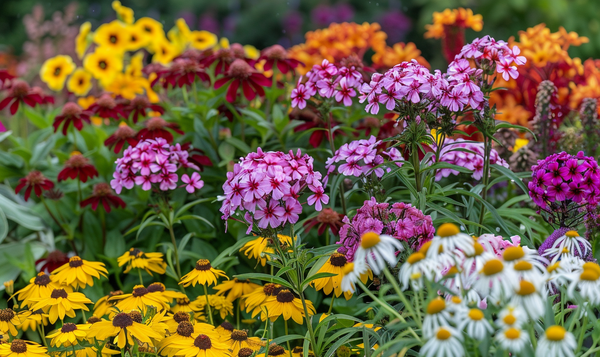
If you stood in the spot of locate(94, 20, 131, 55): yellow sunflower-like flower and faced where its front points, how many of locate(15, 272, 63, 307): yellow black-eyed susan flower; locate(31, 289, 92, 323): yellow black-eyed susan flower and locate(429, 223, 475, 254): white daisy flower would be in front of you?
3

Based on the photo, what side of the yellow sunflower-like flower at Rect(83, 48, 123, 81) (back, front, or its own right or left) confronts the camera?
front

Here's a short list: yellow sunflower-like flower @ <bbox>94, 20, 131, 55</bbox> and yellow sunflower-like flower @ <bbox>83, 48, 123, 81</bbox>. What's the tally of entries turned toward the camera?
2

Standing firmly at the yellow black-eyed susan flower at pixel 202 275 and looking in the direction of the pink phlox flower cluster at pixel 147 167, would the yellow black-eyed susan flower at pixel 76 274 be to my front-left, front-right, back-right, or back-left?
front-left

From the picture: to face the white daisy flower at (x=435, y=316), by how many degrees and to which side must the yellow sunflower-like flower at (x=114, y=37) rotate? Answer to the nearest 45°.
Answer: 0° — it already faces it

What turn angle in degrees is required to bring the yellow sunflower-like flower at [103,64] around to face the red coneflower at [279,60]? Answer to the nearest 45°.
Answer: approximately 45° to its left

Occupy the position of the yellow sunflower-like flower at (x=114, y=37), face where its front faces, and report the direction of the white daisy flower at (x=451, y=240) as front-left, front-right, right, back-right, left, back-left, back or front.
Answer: front

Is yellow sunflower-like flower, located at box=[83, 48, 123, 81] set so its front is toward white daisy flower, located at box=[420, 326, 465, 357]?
yes

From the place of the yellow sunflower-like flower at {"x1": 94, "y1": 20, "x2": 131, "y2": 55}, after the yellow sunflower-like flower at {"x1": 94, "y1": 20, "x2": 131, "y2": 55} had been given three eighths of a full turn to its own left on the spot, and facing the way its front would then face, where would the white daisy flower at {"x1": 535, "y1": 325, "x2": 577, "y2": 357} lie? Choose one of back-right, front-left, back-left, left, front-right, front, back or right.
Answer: back-right

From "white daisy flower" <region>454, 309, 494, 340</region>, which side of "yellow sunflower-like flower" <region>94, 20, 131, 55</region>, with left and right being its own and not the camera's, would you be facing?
front

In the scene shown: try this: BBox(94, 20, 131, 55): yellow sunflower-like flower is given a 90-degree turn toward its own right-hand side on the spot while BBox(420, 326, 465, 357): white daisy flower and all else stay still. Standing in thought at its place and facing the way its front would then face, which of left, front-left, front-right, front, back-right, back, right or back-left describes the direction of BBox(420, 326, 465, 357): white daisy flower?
left

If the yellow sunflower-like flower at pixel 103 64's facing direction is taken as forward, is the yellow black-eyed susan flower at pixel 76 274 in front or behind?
in front

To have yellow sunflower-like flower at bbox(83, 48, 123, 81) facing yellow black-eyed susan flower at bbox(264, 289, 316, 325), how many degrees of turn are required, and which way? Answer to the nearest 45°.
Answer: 0° — it already faces it

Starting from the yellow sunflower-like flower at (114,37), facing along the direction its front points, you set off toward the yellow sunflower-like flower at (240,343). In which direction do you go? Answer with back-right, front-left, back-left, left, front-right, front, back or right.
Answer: front

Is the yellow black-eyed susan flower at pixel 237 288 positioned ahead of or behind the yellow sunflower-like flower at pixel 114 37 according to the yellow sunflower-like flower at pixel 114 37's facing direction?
ahead

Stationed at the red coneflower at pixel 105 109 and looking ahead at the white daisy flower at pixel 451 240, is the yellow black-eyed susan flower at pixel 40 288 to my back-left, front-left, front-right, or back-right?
front-right

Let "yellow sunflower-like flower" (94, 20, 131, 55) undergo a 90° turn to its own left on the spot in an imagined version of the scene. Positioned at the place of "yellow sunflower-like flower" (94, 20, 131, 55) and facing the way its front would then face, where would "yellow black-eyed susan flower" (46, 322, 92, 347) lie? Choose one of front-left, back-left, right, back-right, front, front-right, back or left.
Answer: right

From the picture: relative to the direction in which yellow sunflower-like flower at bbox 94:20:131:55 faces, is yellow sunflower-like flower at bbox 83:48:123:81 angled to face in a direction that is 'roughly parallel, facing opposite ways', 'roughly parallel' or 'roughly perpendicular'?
roughly parallel

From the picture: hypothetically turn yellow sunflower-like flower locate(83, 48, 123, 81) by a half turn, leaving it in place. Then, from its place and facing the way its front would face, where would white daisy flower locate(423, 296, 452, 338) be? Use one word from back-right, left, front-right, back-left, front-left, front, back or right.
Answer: back

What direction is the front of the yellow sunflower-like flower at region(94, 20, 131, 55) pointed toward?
toward the camera
